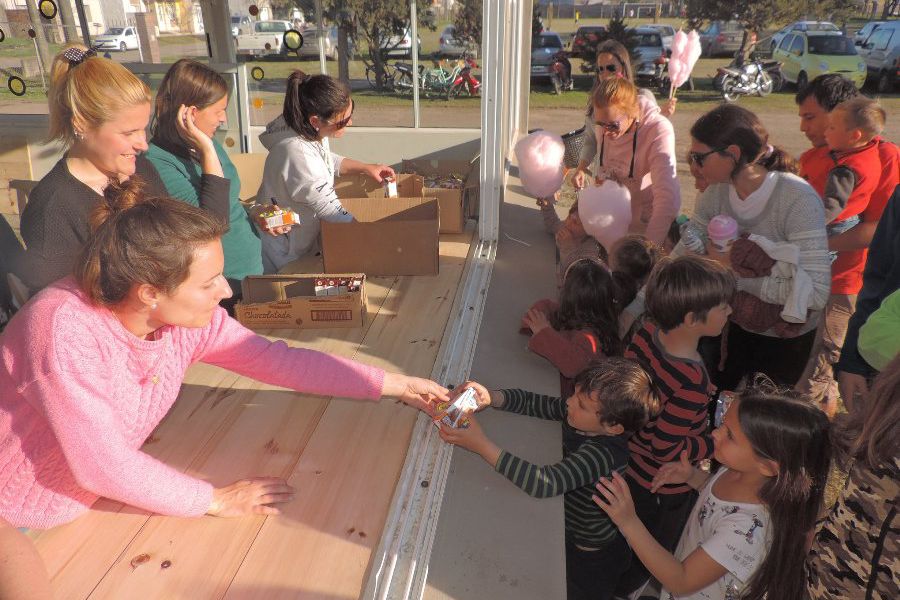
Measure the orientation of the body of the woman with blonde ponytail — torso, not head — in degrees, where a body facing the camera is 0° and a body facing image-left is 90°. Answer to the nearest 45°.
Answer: approximately 315°

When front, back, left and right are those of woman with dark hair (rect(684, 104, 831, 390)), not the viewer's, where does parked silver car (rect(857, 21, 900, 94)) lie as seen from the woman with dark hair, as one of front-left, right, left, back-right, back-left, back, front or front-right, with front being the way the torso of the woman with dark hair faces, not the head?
back-right

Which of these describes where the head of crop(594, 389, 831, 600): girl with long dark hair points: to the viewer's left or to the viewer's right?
to the viewer's left

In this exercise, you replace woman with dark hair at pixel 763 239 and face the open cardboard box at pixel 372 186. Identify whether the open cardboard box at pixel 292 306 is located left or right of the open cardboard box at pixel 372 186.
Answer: left

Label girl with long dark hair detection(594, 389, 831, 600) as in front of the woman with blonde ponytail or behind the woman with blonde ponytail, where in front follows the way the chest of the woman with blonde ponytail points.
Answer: in front

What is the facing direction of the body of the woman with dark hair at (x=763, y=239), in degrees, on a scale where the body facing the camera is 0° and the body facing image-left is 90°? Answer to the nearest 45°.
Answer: approximately 45°

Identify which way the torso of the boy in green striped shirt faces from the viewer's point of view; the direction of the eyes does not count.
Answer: to the viewer's left

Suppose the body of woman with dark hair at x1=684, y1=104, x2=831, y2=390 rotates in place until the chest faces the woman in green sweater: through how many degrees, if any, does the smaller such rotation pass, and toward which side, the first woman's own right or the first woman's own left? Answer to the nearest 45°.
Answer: approximately 45° to the first woman's own right

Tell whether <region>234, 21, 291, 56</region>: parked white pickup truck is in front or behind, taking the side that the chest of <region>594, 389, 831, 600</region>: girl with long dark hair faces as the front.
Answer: in front

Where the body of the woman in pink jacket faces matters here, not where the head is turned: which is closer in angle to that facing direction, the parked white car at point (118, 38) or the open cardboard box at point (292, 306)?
the open cardboard box

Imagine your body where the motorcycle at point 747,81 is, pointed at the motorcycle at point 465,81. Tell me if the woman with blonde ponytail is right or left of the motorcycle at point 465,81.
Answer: left

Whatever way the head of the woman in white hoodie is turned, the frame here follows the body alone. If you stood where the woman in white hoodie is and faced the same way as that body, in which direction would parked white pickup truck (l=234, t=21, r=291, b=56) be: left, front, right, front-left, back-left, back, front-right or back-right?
left

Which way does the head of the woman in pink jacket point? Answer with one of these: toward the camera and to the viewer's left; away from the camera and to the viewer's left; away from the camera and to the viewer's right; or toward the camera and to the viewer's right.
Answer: toward the camera and to the viewer's left

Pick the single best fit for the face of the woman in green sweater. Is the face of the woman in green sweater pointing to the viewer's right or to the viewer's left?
to the viewer's right

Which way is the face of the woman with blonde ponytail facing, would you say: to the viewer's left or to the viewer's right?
to the viewer's right

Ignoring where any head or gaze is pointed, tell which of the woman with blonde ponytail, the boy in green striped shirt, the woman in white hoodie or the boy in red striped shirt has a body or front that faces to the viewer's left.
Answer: the boy in green striped shirt

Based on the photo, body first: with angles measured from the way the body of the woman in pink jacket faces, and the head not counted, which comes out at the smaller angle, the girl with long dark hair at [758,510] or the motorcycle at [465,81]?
the girl with long dark hair
